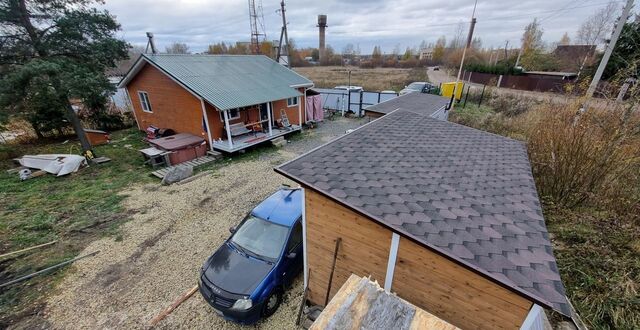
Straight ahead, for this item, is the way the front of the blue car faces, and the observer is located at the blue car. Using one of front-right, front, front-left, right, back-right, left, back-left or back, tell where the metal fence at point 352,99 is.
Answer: back

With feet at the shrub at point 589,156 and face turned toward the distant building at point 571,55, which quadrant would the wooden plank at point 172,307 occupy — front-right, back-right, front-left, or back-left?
back-left

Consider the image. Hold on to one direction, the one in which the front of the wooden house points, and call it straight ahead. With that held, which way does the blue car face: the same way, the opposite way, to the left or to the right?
to the right

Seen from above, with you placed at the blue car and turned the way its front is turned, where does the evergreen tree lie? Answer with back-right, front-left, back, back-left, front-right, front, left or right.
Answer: right

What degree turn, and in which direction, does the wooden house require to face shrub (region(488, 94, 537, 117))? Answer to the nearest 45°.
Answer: approximately 45° to its left

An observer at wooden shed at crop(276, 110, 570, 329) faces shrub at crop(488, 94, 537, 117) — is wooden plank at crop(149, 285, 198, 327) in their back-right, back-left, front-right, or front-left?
back-left

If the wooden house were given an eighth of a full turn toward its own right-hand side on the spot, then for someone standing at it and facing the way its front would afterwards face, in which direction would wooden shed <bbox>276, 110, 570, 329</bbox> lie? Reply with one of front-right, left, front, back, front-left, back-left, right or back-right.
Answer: front

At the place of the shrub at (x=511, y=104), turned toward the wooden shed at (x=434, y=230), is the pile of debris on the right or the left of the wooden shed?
right

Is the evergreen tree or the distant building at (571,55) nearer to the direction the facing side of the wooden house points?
the distant building

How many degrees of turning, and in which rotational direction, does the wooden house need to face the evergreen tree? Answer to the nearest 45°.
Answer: approximately 135° to its right

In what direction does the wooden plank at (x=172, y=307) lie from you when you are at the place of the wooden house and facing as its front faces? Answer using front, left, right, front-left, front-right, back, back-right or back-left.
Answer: front-right

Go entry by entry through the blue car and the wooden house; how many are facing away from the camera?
0

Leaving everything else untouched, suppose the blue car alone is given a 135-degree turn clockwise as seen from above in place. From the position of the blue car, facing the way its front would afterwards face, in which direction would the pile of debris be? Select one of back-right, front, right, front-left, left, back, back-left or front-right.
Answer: front-left

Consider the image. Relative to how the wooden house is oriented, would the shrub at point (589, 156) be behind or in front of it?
in front

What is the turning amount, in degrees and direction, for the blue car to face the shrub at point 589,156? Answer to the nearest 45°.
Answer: approximately 135° to its left

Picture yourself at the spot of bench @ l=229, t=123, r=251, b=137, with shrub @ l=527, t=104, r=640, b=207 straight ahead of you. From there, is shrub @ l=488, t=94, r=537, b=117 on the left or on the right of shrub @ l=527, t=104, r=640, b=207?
left

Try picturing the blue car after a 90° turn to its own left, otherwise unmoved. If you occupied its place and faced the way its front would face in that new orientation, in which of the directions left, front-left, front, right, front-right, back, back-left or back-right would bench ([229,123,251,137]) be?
back-left

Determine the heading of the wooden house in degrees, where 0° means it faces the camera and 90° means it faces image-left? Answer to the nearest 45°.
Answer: approximately 315°

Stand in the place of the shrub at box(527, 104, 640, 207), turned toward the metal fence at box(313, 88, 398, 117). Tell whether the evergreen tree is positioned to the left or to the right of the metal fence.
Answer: left

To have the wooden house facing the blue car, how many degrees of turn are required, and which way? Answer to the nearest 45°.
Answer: approximately 45° to its right
